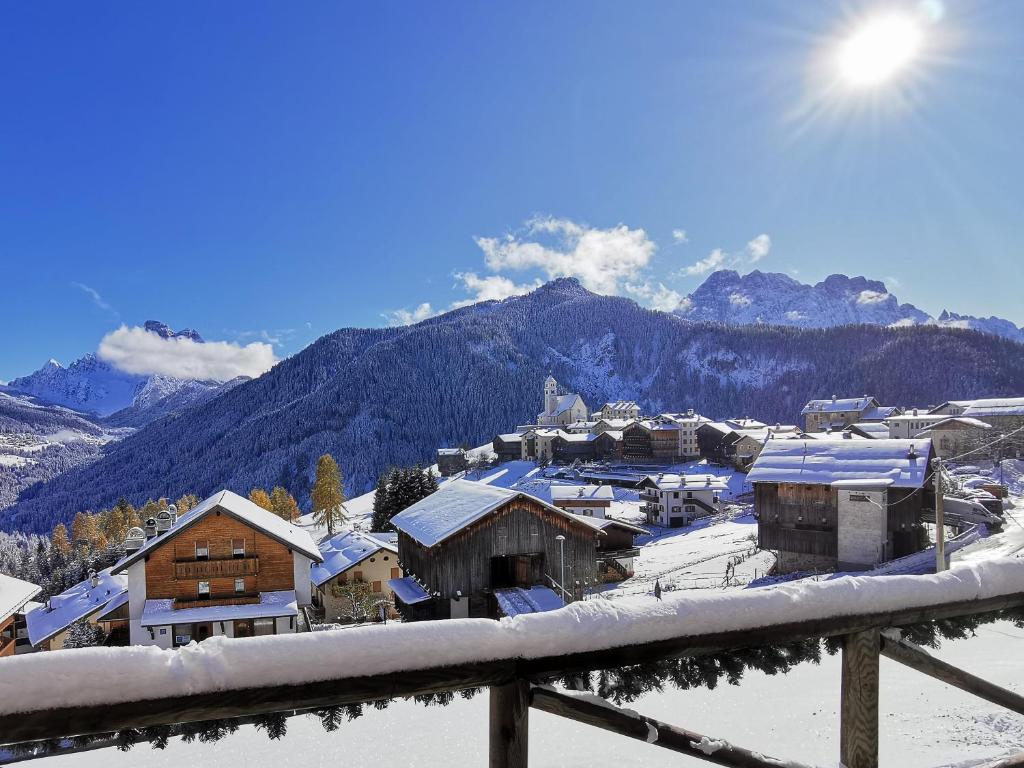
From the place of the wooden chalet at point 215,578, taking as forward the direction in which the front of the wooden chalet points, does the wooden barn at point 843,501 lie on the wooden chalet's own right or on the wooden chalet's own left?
on the wooden chalet's own left

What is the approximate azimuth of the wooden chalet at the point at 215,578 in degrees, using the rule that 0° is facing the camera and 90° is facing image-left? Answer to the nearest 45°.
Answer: approximately 0°

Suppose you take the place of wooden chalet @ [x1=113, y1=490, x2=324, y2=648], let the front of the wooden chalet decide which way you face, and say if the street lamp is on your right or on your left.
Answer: on your left
